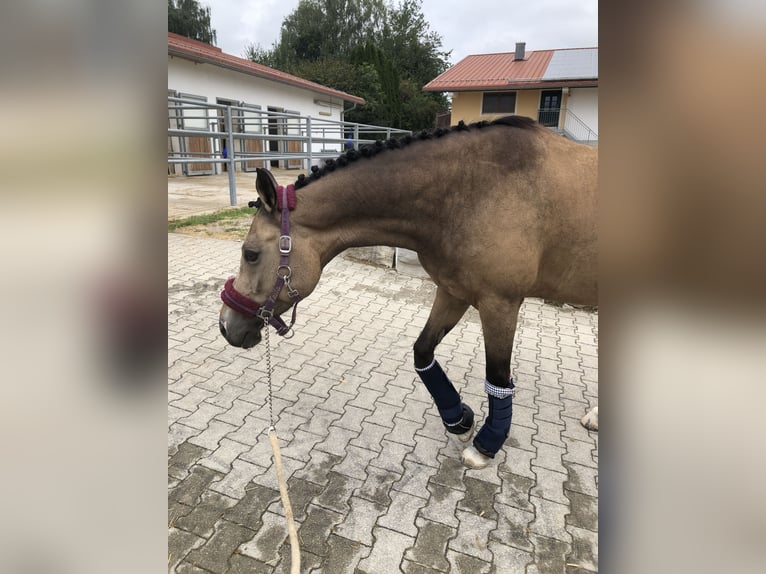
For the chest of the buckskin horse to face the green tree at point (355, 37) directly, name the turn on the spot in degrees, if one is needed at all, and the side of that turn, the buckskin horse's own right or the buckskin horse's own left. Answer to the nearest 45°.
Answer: approximately 90° to the buckskin horse's own right

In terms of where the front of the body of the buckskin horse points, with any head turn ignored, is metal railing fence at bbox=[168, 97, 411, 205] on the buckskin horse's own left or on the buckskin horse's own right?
on the buckskin horse's own right

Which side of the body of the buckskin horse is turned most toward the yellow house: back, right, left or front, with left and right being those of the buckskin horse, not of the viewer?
right

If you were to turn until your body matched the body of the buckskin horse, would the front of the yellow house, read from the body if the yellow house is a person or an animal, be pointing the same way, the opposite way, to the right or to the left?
to the left

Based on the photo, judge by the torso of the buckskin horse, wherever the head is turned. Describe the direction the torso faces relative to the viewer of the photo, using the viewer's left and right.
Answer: facing to the left of the viewer

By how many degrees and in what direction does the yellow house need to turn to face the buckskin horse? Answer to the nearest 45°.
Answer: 0° — it already faces it

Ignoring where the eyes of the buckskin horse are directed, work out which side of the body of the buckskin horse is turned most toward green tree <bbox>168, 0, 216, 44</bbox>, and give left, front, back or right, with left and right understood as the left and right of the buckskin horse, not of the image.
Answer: right

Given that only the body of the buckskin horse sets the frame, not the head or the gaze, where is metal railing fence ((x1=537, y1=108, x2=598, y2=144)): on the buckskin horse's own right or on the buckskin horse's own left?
on the buckskin horse's own right

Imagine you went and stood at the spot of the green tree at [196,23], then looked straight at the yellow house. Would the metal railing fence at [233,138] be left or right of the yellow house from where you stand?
right

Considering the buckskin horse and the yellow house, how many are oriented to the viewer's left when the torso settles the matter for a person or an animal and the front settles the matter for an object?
1
